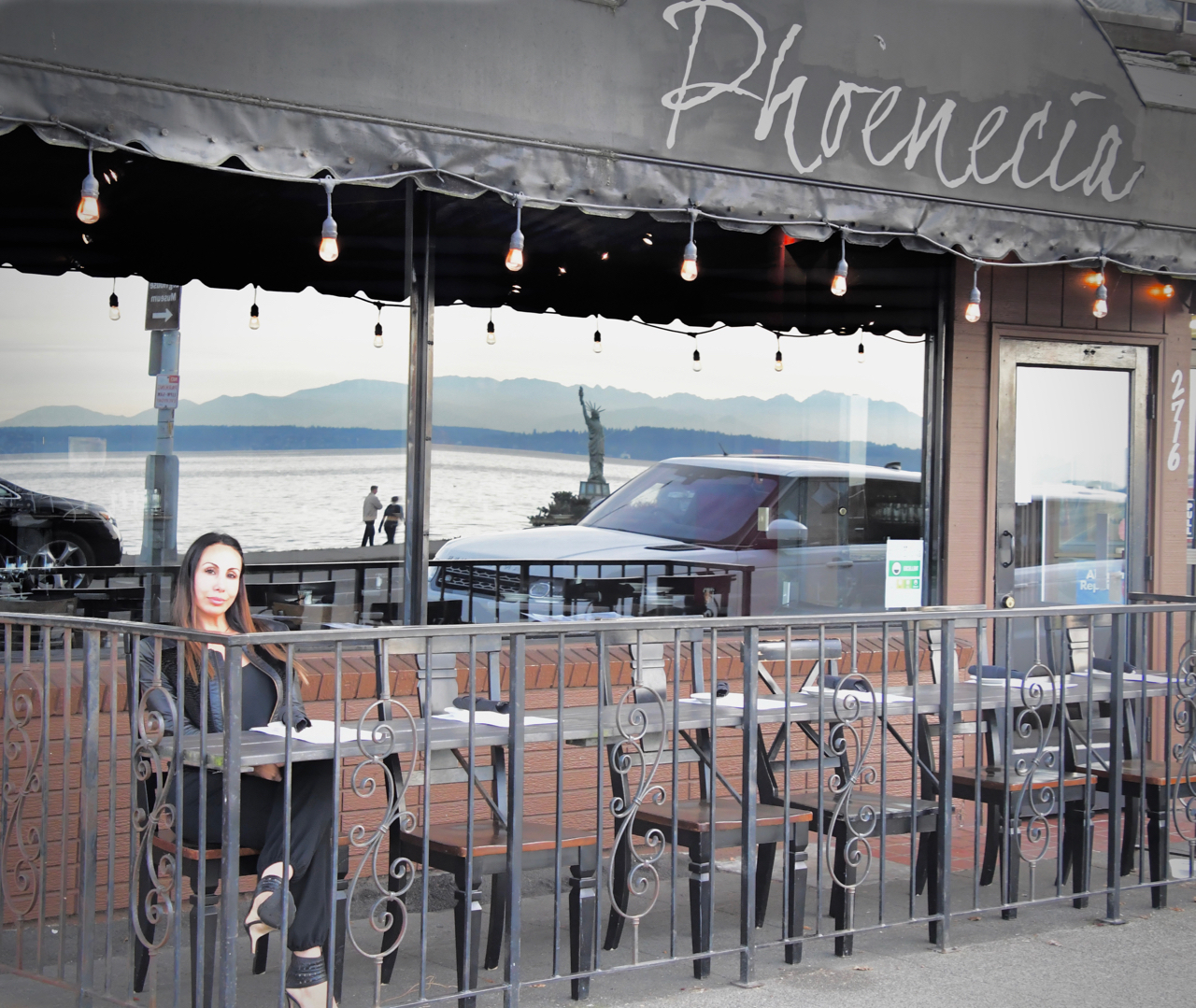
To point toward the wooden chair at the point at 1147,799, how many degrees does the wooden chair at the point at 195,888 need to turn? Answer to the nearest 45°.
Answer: approximately 45° to its left

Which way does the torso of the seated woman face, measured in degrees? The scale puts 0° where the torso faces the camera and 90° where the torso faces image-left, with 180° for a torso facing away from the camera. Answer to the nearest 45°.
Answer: approximately 315°

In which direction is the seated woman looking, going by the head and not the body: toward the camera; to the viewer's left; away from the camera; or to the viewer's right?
toward the camera

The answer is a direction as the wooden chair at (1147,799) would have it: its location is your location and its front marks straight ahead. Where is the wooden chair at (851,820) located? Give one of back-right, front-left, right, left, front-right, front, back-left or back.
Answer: right

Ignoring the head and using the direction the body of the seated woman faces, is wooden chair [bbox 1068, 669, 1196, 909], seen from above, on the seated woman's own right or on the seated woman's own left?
on the seated woman's own left

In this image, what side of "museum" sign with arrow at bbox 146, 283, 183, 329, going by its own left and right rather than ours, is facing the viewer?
front

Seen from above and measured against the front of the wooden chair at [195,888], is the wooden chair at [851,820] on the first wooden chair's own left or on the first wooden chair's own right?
on the first wooden chair's own left

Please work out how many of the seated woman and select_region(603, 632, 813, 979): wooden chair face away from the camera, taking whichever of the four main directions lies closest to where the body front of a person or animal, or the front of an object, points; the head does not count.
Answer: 0

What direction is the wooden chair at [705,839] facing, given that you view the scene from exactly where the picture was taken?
facing the viewer and to the right of the viewer
